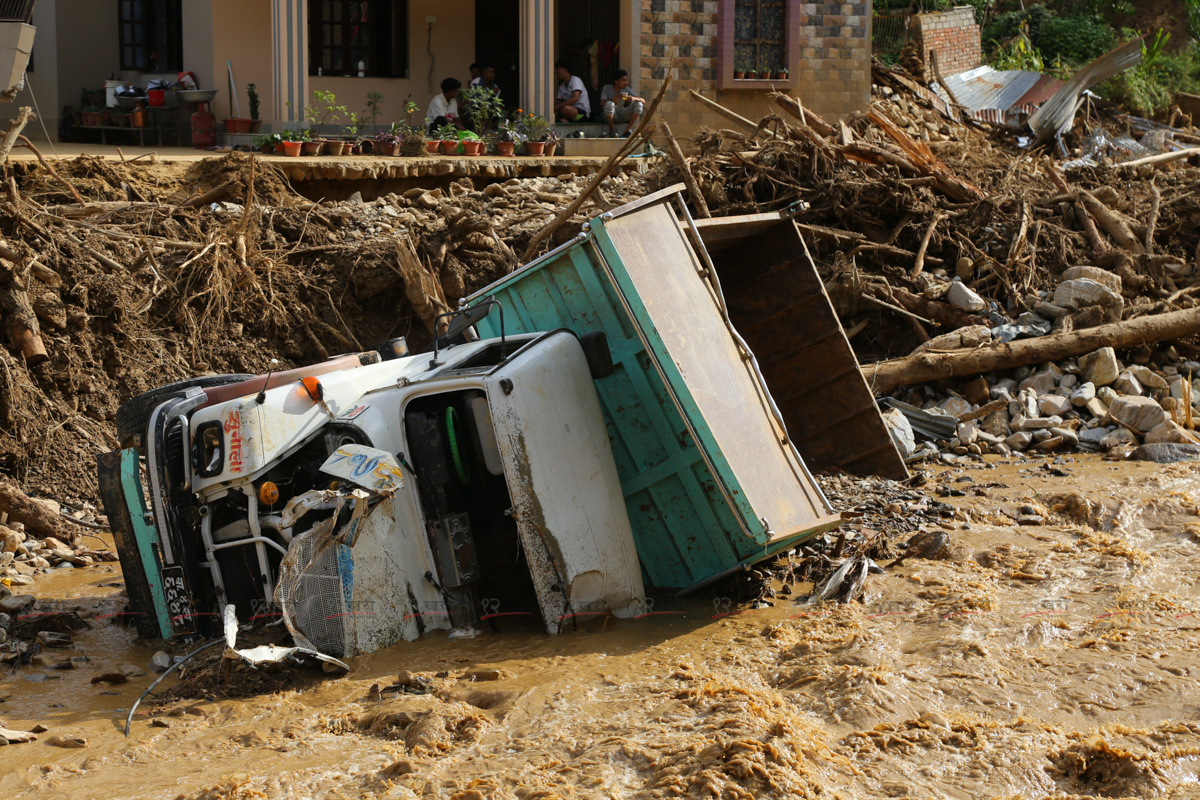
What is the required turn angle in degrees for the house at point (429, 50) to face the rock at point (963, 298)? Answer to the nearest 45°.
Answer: approximately 45° to its left

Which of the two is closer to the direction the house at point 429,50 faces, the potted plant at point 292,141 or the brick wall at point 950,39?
the potted plant

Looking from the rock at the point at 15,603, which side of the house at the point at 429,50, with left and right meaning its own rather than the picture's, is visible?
front

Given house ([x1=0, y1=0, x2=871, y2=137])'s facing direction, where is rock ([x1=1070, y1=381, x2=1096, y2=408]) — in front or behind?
in front

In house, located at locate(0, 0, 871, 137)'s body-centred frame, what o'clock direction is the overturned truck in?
The overturned truck is roughly at 12 o'clock from the house.

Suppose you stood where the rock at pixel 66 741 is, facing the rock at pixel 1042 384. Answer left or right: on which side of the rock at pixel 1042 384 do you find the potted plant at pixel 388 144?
left

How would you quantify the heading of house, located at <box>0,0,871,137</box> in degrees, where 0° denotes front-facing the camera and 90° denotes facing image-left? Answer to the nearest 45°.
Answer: approximately 0°

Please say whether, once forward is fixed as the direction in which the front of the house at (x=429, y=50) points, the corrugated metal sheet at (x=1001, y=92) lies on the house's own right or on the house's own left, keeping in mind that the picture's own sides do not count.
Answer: on the house's own left

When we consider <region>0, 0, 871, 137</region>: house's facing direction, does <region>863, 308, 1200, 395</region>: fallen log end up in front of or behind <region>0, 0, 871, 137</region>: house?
in front

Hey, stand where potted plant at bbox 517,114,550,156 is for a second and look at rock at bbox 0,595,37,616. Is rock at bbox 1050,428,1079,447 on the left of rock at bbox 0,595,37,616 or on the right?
left
